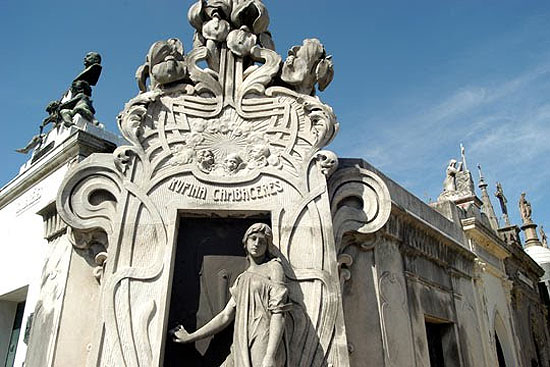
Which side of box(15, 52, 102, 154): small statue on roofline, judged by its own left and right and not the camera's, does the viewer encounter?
left

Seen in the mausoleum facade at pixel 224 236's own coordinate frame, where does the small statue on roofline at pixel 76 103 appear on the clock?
The small statue on roofline is roughly at 4 o'clock from the mausoleum facade.

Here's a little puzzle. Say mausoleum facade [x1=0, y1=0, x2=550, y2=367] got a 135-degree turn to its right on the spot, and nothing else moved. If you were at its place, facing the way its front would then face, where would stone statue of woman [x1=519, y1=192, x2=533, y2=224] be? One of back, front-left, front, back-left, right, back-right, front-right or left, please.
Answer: right

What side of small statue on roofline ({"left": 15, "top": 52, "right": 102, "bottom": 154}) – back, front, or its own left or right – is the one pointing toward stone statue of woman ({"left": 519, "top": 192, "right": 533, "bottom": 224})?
back

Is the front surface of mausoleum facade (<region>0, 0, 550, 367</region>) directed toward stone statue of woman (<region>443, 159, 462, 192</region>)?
no

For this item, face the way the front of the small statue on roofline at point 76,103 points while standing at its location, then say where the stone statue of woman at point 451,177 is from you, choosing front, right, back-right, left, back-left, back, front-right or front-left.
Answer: back

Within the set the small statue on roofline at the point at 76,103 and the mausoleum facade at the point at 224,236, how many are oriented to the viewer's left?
1

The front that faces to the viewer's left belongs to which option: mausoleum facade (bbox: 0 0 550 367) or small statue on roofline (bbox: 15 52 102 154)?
the small statue on roofline

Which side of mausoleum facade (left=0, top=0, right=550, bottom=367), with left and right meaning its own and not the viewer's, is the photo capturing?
front
